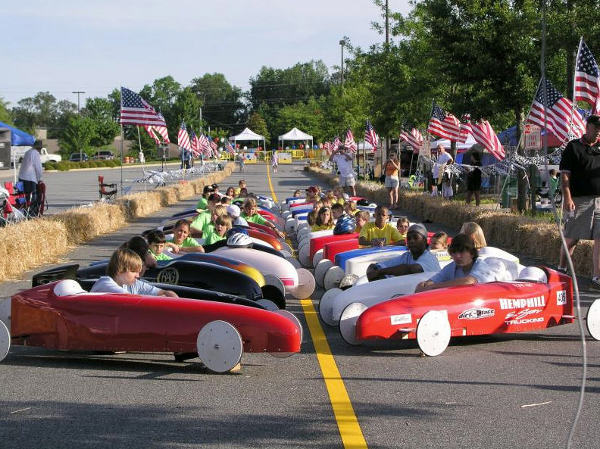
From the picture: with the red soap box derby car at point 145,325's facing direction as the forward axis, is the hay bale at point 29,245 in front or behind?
behind

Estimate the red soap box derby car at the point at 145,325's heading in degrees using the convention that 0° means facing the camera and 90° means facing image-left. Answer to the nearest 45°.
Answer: approximately 315°

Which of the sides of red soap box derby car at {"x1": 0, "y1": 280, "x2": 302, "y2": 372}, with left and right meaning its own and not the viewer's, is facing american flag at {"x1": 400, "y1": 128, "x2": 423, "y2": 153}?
left

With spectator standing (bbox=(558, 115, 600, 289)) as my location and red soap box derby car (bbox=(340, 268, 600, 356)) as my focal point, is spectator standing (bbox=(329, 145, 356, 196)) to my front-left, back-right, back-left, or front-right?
back-right

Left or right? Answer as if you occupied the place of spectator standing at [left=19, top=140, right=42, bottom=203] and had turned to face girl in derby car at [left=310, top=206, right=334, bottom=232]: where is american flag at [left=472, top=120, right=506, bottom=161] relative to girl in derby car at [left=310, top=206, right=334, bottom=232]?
left
